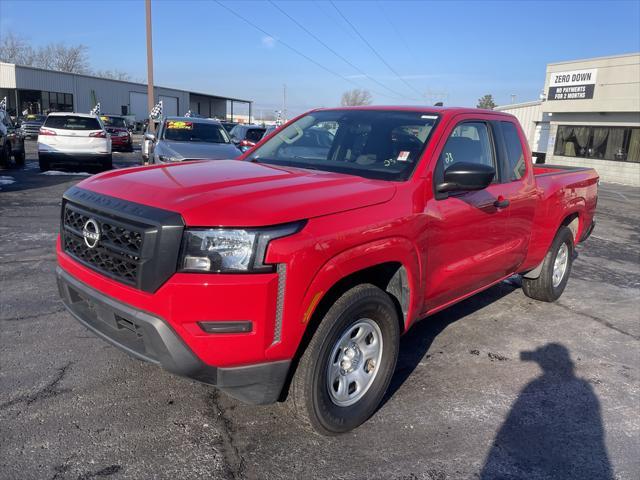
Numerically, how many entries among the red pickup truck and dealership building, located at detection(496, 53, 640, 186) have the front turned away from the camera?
0

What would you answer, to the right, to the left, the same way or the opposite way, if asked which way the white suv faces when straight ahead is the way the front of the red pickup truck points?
to the right

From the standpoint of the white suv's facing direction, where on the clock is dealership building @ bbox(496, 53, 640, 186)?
The dealership building is roughly at 3 o'clock from the white suv.

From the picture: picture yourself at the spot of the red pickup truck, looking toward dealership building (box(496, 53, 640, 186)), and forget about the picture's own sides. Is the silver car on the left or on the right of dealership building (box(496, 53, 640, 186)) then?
left

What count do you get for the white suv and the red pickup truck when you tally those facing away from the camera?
1

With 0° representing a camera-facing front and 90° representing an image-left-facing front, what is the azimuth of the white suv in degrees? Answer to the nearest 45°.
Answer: approximately 180°

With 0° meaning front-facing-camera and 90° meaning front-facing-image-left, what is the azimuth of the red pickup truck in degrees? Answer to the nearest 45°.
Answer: approximately 45°

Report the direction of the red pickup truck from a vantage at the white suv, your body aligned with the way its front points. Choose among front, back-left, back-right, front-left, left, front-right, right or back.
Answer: back

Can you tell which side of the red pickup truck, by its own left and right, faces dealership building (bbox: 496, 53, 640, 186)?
back

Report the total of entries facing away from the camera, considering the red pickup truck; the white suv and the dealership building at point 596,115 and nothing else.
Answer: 1

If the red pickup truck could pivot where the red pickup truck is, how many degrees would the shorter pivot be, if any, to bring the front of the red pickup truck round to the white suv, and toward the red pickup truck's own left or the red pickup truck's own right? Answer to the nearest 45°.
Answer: approximately 90° to the red pickup truck's own right
